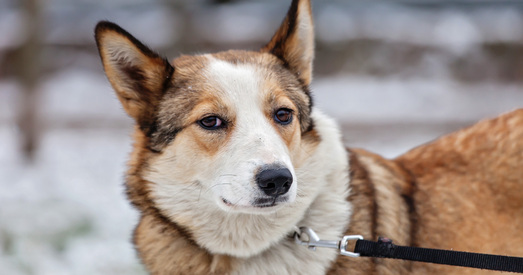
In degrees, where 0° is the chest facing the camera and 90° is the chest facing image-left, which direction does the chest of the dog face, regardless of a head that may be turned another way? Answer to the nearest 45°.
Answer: approximately 45°
